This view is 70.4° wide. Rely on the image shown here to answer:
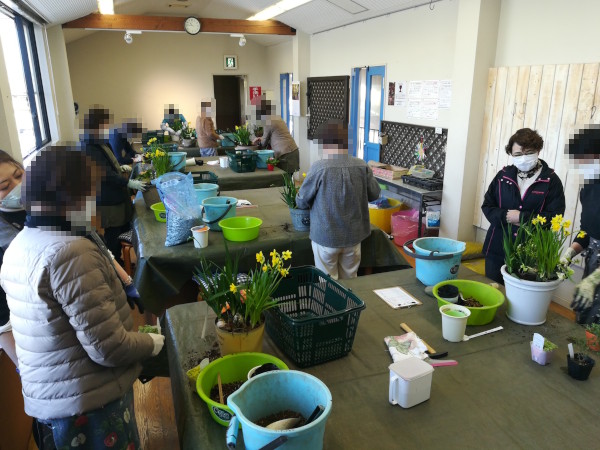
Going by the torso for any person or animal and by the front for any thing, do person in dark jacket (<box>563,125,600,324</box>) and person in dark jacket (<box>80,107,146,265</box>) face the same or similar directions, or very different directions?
very different directions

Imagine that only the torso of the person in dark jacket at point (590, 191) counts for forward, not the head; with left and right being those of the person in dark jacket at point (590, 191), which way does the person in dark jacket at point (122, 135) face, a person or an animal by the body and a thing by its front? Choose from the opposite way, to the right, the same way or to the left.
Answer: the opposite way

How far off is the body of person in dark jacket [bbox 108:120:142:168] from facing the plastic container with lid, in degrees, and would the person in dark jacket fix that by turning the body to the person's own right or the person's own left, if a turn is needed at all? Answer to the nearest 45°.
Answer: approximately 90° to the person's own right

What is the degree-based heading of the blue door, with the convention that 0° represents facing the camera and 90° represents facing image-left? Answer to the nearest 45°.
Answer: approximately 45°

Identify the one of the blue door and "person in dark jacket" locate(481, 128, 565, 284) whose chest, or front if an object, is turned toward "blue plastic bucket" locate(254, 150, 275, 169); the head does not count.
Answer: the blue door

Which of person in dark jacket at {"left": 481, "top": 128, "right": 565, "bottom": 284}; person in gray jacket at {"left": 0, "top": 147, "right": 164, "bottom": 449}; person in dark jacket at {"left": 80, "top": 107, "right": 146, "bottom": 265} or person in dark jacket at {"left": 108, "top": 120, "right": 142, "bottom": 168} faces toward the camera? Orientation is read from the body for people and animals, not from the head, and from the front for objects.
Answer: person in dark jacket at {"left": 481, "top": 128, "right": 565, "bottom": 284}

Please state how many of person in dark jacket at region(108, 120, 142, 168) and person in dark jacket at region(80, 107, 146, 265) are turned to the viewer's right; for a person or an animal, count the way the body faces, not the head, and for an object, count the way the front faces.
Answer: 2

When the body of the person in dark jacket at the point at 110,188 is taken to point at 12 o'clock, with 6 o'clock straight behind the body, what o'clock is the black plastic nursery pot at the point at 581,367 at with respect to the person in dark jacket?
The black plastic nursery pot is roughly at 2 o'clock from the person in dark jacket.

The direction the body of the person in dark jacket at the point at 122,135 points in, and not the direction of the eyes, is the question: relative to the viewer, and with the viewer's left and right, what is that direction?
facing to the right of the viewer

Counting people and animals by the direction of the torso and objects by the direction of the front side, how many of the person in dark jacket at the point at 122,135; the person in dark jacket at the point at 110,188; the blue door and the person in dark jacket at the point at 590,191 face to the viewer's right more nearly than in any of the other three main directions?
2

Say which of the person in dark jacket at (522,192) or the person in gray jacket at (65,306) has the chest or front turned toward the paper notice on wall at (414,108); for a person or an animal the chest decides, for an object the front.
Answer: the person in gray jacket

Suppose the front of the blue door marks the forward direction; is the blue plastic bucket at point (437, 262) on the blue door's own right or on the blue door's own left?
on the blue door's own left

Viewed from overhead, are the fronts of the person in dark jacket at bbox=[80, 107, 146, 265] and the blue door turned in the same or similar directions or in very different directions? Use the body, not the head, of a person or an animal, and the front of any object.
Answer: very different directions

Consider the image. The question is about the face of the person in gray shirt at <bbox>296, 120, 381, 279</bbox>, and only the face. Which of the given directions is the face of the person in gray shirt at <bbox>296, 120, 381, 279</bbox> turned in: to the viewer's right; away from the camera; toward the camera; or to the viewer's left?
away from the camera

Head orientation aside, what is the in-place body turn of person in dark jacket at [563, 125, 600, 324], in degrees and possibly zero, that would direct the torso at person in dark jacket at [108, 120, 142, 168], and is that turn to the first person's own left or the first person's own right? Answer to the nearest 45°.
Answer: approximately 45° to the first person's own right
